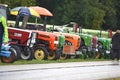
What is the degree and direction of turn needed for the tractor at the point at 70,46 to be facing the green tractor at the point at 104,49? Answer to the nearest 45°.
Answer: approximately 90° to its left

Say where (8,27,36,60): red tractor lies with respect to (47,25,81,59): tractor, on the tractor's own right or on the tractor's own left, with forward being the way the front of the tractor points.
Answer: on the tractor's own right
